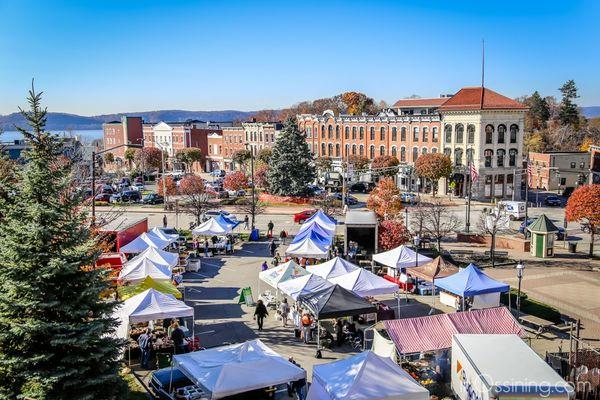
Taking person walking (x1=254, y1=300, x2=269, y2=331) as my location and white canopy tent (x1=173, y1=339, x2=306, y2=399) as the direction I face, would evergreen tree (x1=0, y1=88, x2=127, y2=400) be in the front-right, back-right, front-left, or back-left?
front-right

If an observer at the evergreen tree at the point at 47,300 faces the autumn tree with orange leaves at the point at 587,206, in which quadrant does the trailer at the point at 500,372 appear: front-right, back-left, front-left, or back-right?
front-right

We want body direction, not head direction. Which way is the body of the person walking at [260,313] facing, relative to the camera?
away from the camera

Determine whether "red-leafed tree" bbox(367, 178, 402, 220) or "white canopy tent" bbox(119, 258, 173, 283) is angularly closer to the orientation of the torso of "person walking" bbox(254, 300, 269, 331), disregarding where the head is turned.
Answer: the red-leafed tree

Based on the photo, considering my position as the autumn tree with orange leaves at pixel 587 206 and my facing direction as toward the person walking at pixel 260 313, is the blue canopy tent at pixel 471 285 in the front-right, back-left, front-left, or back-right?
front-left

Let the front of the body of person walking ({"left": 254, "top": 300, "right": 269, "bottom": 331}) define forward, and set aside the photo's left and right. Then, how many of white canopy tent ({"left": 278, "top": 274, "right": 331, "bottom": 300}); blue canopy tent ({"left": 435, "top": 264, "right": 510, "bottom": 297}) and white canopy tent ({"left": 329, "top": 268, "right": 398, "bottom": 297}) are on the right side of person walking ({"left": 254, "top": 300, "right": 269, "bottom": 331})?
3

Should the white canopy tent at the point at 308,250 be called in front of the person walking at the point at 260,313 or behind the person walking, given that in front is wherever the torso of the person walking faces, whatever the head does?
in front

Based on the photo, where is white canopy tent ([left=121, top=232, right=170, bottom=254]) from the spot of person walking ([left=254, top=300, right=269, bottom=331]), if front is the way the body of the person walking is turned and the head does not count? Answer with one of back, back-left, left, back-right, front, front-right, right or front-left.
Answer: front-left

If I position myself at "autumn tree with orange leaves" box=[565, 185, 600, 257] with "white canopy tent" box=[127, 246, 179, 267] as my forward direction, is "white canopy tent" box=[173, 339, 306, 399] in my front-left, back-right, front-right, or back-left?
front-left

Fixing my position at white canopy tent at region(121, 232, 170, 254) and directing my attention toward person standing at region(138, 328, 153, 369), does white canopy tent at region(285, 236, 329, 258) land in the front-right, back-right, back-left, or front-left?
front-left

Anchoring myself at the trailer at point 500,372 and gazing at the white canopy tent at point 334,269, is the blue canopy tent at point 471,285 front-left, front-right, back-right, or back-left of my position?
front-right

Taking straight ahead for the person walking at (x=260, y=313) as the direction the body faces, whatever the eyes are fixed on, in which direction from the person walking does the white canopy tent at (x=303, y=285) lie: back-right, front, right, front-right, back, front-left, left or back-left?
right
